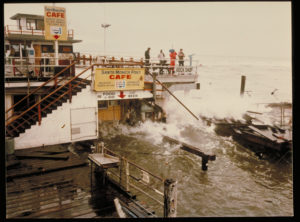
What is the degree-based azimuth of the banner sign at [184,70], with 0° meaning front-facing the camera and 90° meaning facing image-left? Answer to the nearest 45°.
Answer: approximately 0°

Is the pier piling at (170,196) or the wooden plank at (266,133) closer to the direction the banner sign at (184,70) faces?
the pier piling

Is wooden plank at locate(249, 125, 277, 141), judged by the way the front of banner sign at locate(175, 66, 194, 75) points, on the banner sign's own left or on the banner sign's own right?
on the banner sign's own left

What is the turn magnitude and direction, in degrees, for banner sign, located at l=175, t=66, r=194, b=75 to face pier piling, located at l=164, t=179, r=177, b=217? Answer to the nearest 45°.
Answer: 0° — it already faces it

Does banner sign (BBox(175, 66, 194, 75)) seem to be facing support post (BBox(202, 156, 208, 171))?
yes
